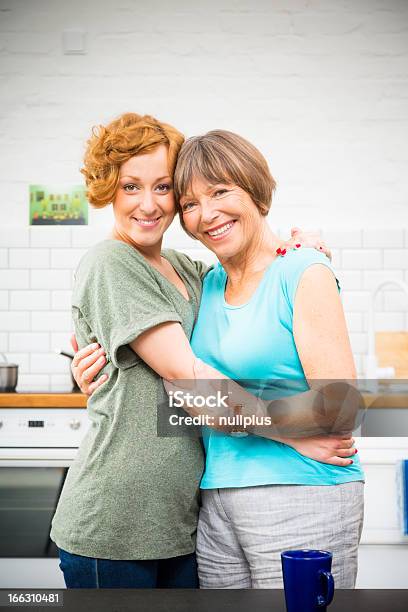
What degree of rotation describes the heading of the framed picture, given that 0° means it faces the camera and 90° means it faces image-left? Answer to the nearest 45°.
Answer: approximately 0°

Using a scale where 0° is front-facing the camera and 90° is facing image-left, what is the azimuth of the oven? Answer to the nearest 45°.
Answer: approximately 0°

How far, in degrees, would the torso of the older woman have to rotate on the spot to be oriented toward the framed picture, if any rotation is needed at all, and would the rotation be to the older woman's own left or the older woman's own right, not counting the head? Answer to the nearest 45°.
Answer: approximately 90° to the older woman's own right

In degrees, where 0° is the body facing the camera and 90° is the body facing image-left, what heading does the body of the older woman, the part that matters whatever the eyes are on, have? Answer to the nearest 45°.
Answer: approximately 45°

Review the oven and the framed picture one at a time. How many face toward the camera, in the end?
2
